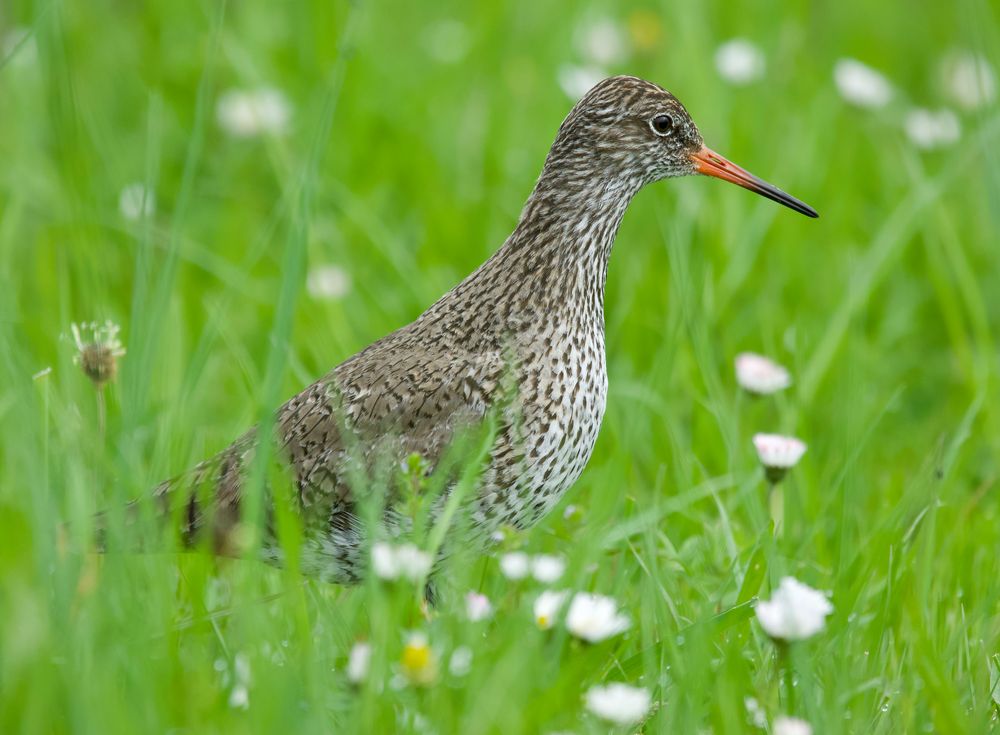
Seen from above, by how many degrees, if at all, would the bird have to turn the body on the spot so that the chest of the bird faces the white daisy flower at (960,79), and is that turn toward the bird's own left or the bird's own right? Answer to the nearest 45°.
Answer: approximately 45° to the bird's own left

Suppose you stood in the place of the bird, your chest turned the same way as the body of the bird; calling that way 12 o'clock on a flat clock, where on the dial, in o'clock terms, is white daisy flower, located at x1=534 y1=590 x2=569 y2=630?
The white daisy flower is roughly at 3 o'clock from the bird.

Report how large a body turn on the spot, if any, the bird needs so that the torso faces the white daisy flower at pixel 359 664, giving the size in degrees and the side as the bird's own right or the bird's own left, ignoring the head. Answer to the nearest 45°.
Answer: approximately 90° to the bird's own right

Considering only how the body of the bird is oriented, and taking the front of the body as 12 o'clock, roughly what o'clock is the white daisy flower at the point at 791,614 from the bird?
The white daisy flower is roughly at 2 o'clock from the bird.

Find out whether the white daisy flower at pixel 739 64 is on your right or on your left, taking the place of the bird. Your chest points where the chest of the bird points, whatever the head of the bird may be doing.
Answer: on your left

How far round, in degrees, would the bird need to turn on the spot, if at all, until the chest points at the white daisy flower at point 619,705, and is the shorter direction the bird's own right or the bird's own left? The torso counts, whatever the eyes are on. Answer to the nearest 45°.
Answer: approximately 90° to the bird's own right

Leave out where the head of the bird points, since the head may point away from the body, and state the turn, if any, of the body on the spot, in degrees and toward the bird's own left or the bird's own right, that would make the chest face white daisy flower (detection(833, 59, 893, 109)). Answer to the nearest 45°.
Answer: approximately 45° to the bird's own left

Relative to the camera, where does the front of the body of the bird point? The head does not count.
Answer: to the viewer's right

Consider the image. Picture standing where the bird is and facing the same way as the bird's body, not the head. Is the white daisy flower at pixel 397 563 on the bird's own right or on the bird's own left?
on the bird's own right

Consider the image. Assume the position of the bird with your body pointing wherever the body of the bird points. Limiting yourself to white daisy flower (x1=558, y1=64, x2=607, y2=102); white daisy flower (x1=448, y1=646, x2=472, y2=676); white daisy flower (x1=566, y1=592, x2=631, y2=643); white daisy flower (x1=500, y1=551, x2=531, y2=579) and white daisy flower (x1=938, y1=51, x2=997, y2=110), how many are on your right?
3
